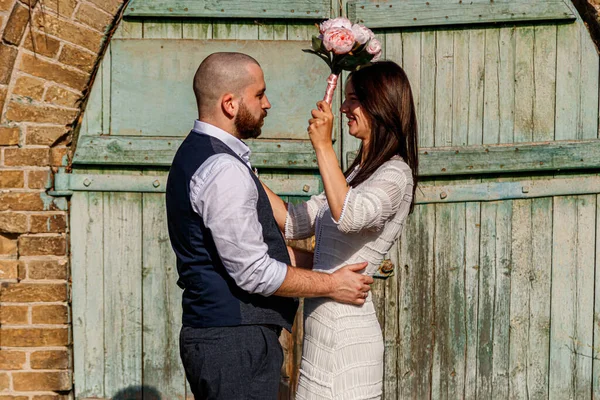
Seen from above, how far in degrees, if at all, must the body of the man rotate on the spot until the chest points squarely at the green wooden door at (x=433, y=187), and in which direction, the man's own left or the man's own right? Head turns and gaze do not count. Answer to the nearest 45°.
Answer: approximately 45° to the man's own left

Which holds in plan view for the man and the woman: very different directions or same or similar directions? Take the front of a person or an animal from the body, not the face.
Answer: very different directions

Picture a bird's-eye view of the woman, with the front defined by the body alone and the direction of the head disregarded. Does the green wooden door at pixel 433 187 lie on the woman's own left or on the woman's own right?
on the woman's own right

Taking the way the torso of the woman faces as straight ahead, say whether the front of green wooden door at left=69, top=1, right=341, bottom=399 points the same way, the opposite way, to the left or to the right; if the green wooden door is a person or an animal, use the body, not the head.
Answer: to the left

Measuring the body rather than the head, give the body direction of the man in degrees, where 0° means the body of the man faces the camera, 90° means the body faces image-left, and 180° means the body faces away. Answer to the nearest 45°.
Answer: approximately 270°

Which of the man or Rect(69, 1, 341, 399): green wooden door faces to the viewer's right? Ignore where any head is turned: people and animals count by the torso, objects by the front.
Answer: the man

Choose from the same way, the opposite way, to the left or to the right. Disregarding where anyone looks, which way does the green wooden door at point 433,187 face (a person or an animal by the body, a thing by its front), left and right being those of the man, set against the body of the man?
to the right

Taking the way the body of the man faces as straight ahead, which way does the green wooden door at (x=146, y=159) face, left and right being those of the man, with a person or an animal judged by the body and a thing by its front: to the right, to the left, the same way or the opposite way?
to the right

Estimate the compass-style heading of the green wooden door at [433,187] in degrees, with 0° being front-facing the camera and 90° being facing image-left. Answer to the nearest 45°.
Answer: approximately 0°

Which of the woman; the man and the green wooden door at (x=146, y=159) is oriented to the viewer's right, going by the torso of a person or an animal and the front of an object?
the man

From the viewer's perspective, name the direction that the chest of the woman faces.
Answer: to the viewer's left

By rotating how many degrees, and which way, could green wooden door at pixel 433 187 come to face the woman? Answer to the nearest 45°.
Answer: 0° — it already faces them
